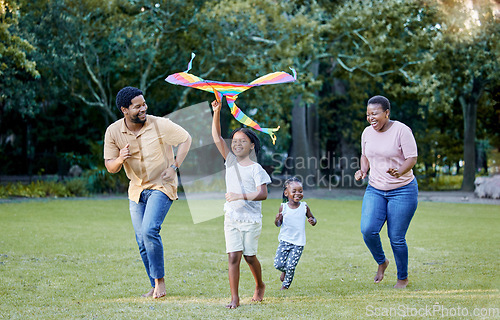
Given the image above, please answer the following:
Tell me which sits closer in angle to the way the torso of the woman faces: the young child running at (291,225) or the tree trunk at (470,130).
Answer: the young child running

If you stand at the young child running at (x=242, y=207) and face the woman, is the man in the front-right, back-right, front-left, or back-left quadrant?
back-left

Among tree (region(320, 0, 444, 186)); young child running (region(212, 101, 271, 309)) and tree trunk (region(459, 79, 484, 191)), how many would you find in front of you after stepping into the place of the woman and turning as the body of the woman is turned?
1

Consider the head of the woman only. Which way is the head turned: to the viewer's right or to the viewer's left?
to the viewer's left

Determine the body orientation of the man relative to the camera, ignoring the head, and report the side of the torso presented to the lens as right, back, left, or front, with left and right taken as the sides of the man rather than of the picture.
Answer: front

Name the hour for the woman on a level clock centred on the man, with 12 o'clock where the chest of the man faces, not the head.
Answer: The woman is roughly at 9 o'clock from the man.

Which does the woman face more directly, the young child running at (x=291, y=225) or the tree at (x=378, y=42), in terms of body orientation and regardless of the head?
the young child running

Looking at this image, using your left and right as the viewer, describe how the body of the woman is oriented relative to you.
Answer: facing the viewer and to the left of the viewer

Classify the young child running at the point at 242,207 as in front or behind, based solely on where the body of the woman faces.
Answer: in front

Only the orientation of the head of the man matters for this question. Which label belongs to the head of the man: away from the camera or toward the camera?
toward the camera

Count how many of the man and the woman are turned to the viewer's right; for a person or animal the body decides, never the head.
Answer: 0

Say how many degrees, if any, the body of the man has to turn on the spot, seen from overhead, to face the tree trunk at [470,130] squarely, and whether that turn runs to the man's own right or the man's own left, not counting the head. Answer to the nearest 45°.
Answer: approximately 135° to the man's own left
